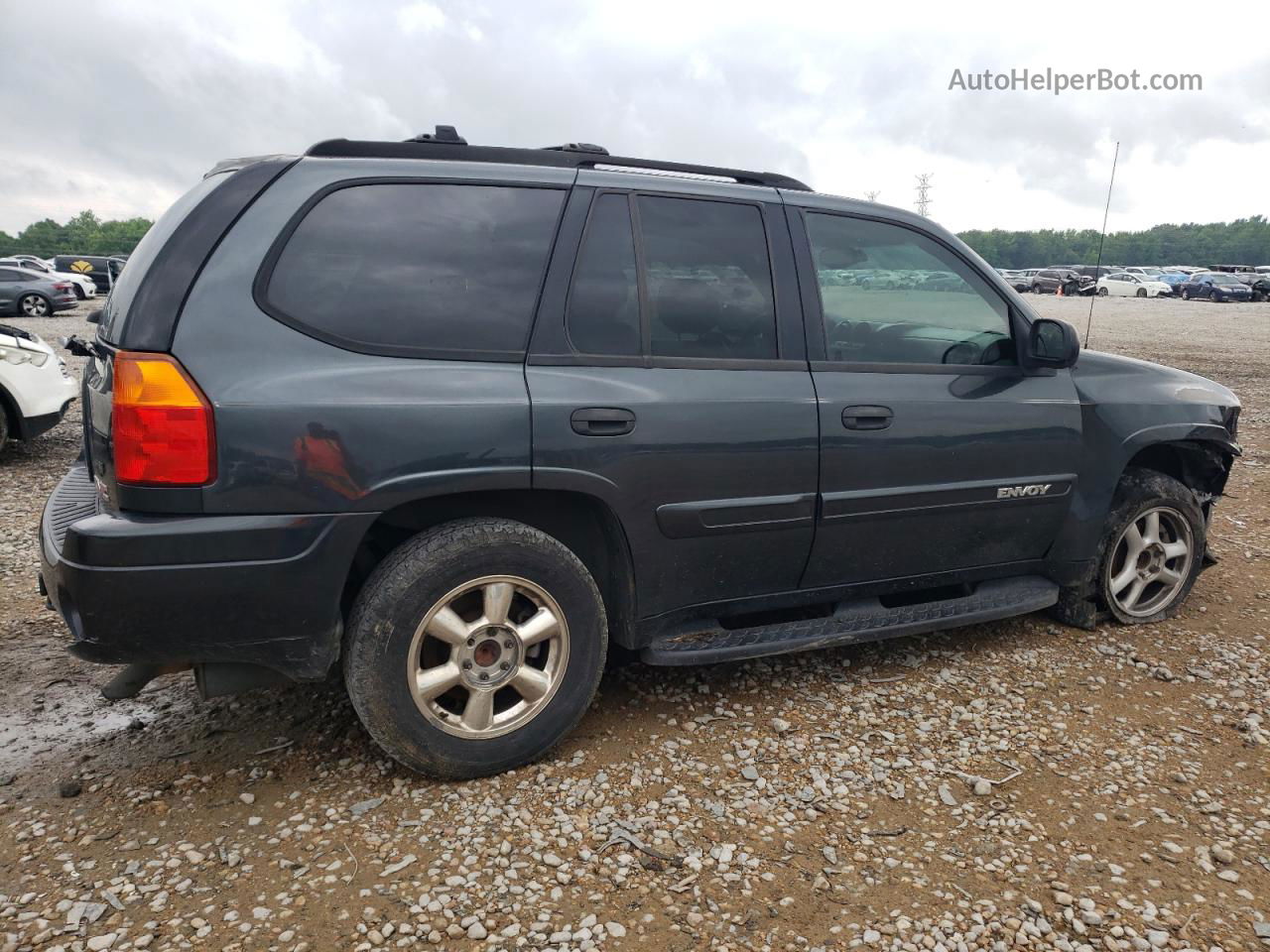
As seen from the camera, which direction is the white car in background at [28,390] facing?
to the viewer's right

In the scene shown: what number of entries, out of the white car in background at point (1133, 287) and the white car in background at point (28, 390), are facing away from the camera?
0

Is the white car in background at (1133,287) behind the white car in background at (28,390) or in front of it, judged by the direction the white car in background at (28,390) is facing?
in front
